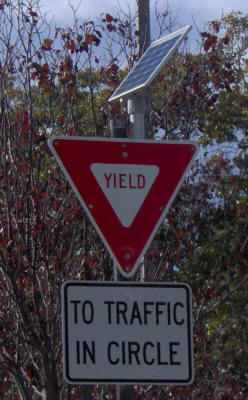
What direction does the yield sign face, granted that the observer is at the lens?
facing the viewer

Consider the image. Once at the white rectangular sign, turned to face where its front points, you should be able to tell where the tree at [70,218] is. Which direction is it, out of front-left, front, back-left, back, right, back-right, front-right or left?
back

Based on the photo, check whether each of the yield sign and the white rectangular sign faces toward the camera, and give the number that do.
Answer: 2

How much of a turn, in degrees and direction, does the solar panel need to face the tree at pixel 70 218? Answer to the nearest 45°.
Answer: approximately 135° to its right

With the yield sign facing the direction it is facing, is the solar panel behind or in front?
behind

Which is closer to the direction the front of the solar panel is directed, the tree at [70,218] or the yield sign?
the yield sign

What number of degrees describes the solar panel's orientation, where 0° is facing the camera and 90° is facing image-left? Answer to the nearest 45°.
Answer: approximately 45°
